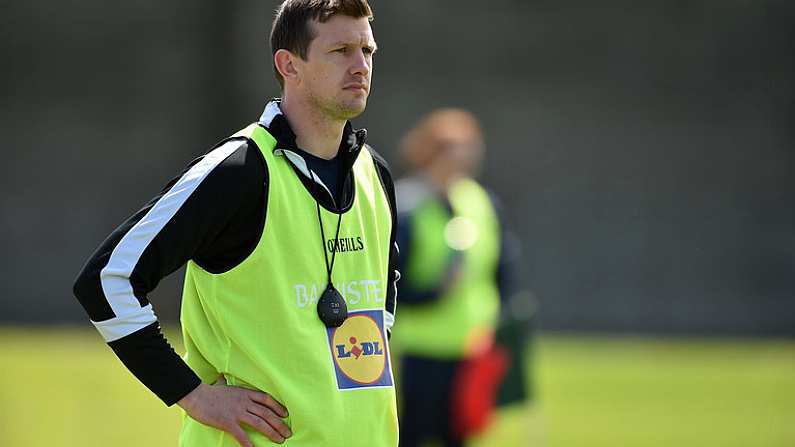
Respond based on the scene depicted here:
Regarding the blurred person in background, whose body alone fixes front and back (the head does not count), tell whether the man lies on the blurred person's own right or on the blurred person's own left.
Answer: on the blurred person's own right

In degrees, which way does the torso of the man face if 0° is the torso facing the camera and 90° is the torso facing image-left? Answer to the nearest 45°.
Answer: approximately 315°

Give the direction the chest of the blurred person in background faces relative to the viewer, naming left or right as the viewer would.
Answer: facing the viewer and to the right of the viewer

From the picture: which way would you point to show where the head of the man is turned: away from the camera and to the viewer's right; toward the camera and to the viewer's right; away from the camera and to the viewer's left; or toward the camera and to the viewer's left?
toward the camera and to the viewer's right

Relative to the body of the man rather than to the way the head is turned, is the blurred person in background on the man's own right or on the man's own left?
on the man's own left

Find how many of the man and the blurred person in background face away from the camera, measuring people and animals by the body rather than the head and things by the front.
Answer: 0
